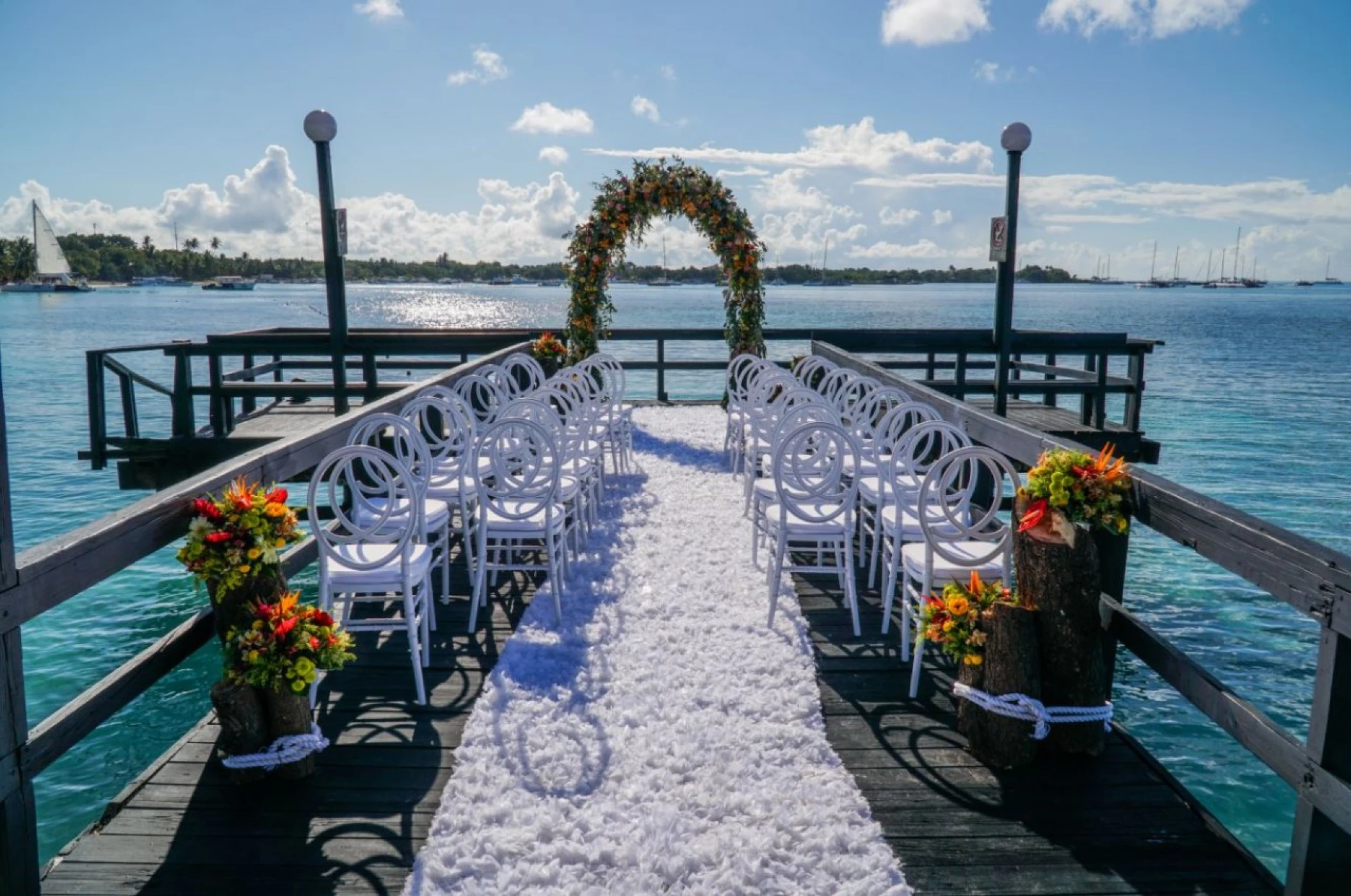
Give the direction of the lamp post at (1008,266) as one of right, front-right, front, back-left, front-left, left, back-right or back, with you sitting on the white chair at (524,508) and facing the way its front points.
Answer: front-right

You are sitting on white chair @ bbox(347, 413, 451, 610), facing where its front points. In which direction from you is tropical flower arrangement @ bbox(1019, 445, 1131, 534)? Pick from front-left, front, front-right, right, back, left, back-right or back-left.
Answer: right

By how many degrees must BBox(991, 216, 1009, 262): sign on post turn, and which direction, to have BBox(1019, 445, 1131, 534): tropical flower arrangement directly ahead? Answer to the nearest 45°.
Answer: approximately 45° to its left

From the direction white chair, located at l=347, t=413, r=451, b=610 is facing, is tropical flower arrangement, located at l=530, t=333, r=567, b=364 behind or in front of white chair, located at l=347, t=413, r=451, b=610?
in front

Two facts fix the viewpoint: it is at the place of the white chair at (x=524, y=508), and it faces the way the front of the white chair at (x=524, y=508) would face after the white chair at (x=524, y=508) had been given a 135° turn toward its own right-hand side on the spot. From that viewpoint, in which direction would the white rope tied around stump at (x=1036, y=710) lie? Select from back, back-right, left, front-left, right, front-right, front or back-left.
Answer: front

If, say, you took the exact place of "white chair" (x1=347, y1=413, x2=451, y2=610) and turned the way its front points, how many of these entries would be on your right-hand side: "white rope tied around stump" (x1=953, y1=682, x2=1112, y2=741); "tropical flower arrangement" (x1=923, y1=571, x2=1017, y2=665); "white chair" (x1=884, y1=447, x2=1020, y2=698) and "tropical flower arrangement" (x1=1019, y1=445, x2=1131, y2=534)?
4

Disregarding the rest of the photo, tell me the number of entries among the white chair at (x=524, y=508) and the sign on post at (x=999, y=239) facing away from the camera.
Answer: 1

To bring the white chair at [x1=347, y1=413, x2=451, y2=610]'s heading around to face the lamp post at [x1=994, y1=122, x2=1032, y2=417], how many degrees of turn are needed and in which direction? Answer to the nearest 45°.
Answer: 0° — it already faces it

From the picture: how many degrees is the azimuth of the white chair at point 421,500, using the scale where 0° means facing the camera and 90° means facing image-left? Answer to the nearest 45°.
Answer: approximately 225°

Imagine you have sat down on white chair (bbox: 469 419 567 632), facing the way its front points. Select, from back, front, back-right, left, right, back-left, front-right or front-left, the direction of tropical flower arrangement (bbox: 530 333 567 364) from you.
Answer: front

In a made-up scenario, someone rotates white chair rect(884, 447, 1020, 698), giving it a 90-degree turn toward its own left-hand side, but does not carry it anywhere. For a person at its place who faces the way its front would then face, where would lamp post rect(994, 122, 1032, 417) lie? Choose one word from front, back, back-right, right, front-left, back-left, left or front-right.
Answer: back-right

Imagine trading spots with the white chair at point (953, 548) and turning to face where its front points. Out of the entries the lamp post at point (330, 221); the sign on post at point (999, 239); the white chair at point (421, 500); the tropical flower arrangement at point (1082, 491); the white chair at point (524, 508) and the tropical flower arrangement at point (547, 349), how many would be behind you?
1

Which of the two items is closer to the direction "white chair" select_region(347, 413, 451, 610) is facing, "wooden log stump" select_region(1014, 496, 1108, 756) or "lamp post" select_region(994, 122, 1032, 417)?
the lamp post

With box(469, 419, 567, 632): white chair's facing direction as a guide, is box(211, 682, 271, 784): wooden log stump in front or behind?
behind

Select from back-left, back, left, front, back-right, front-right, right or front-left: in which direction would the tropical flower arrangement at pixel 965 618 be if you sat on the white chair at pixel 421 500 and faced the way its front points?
right

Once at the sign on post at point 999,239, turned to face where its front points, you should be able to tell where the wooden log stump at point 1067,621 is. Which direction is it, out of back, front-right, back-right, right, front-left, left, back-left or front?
front-left

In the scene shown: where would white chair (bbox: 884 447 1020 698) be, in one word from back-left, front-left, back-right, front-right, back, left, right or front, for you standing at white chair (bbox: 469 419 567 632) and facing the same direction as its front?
back-right

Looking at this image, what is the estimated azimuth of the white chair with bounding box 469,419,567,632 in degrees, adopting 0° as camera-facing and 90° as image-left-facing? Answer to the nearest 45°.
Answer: approximately 180°

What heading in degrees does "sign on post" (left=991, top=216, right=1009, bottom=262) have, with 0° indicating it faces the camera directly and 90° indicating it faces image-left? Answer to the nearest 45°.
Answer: approximately 45°

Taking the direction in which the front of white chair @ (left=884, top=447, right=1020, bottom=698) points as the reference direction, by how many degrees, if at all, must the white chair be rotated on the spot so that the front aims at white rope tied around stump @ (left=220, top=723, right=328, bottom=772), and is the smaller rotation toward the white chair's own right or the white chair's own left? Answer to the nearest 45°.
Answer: approximately 90° to the white chair's own left

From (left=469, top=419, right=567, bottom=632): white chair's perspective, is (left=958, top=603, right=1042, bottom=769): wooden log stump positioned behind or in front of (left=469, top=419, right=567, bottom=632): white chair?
behind

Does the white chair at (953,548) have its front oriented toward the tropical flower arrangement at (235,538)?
no
